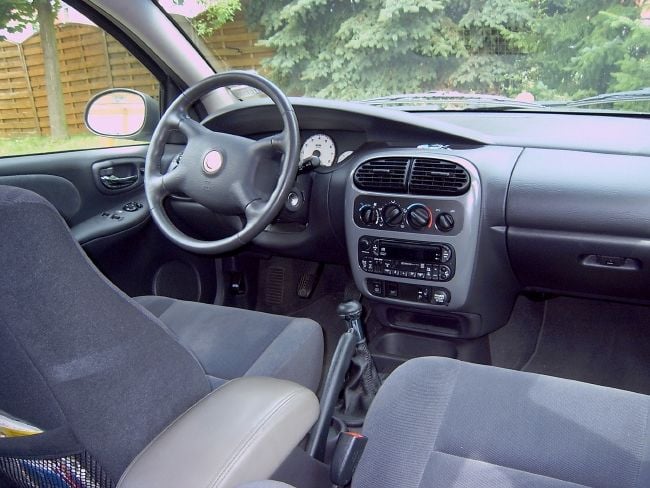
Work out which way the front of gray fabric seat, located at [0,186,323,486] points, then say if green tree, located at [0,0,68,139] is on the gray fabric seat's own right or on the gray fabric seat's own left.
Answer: on the gray fabric seat's own left

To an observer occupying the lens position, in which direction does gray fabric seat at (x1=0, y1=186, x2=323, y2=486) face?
facing away from the viewer and to the right of the viewer

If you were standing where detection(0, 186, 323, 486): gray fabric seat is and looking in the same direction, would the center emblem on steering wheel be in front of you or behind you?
in front

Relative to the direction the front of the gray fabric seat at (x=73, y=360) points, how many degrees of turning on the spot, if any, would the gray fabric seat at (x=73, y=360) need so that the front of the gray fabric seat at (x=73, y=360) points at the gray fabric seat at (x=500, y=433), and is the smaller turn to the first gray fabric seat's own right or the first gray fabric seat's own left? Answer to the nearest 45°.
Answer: approximately 45° to the first gray fabric seat's own right

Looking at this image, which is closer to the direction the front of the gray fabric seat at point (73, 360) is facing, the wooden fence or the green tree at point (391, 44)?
the green tree

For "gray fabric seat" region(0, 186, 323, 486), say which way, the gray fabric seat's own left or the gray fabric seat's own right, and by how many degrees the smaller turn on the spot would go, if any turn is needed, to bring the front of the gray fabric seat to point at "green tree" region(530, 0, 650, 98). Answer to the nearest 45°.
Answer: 0° — it already faces it
